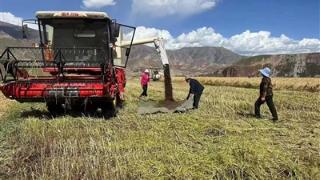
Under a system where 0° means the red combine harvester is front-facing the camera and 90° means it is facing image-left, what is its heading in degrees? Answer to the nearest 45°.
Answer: approximately 0°
